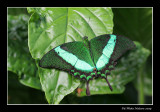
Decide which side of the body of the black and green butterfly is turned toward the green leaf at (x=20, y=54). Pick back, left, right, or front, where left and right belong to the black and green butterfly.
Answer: left

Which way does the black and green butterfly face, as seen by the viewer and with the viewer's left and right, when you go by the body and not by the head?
facing away from the viewer
